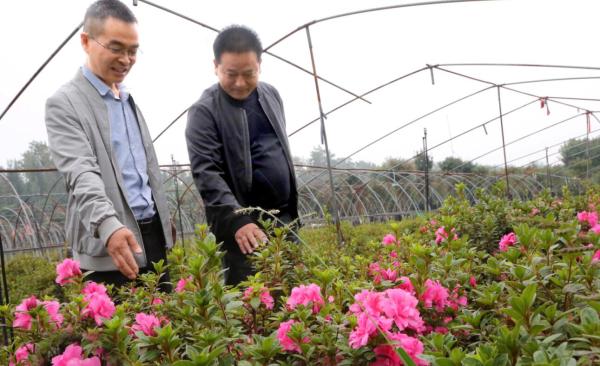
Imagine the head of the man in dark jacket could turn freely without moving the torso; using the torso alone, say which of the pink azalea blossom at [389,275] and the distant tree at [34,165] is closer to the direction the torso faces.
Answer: the pink azalea blossom

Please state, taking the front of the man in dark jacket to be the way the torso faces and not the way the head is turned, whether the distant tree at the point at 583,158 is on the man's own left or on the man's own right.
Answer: on the man's own left

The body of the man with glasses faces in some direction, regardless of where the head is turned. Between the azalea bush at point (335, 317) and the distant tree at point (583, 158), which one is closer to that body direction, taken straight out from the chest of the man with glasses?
the azalea bush

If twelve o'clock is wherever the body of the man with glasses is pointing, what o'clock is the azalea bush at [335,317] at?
The azalea bush is roughly at 1 o'clock from the man with glasses.

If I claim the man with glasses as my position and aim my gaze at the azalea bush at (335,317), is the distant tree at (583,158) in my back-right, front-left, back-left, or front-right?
back-left

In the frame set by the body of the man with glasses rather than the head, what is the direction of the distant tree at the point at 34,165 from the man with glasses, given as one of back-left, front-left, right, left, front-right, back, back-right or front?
back-left

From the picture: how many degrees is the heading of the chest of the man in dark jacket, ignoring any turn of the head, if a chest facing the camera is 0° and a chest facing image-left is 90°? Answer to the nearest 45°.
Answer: approximately 315°
